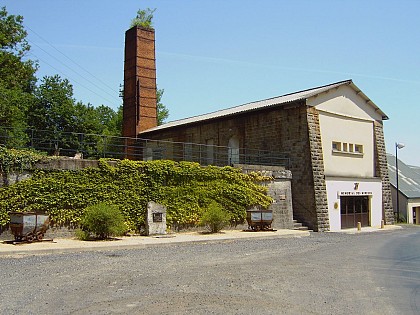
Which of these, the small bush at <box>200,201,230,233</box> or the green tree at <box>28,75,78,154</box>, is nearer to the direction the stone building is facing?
the small bush

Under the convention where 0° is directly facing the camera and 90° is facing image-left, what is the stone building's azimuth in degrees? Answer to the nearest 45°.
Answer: approximately 315°

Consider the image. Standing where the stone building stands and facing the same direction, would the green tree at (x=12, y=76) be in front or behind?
behind

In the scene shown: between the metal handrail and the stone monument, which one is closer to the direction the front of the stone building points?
the stone monument

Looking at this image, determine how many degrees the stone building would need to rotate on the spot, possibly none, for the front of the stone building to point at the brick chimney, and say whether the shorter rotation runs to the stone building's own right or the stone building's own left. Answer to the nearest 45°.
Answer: approximately 180°

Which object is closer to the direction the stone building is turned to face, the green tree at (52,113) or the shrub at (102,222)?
the shrub

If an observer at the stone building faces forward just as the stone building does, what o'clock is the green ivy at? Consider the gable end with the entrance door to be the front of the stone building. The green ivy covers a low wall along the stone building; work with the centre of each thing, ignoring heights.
The green ivy is roughly at 3 o'clock from the stone building.

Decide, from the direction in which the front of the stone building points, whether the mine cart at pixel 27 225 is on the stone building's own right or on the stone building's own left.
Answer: on the stone building's own right

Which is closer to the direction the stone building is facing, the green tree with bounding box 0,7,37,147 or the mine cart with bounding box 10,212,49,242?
the mine cart
